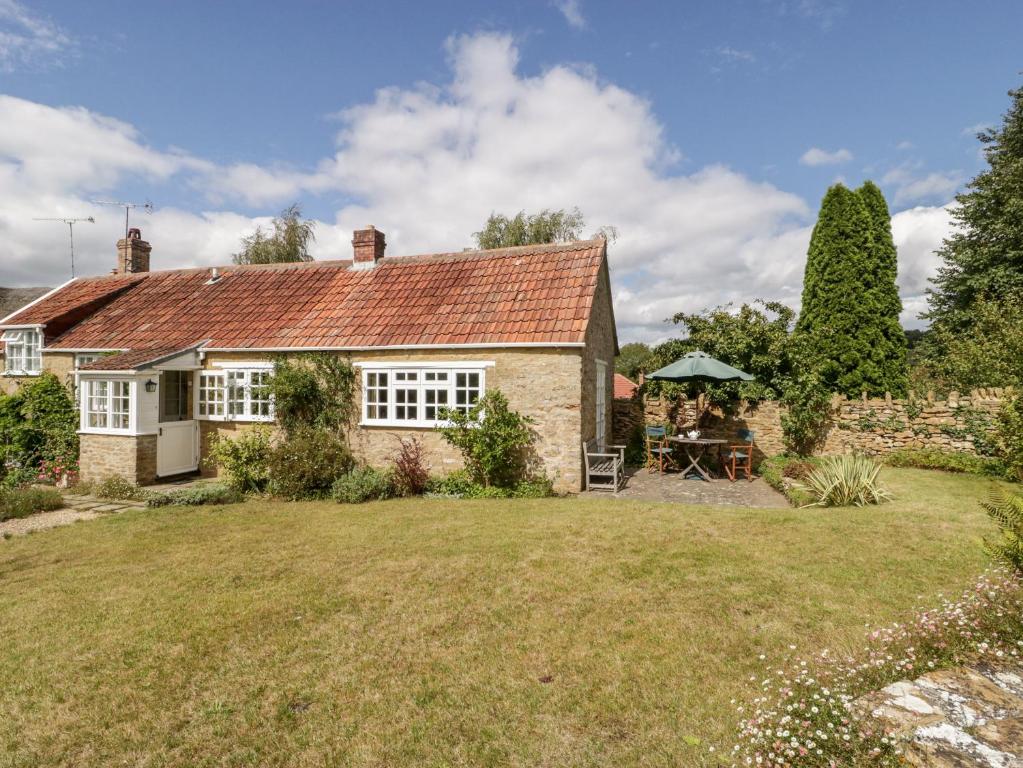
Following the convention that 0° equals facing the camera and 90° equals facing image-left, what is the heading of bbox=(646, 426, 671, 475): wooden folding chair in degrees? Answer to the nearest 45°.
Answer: approximately 315°

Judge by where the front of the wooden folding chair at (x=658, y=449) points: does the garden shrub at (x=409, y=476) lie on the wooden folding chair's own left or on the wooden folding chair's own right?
on the wooden folding chair's own right

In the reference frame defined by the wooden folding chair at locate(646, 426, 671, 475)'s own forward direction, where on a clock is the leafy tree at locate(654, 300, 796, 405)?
The leafy tree is roughly at 9 o'clock from the wooden folding chair.

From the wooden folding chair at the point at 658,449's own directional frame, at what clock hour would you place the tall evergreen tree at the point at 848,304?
The tall evergreen tree is roughly at 9 o'clock from the wooden folding chair.
